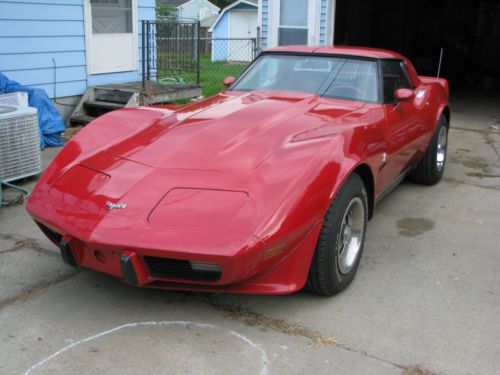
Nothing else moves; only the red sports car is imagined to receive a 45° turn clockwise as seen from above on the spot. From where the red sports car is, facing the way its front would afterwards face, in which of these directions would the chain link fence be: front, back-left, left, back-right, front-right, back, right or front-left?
right

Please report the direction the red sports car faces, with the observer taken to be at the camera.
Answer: facing the viewer and to the left of the viewer

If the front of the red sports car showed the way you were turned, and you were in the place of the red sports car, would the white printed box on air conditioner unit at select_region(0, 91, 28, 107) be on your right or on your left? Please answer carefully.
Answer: on your right

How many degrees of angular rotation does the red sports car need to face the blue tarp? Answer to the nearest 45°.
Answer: approximately 90° to its right

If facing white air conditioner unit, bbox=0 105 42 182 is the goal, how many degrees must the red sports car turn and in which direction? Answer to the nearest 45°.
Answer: approximately 90° to its right
